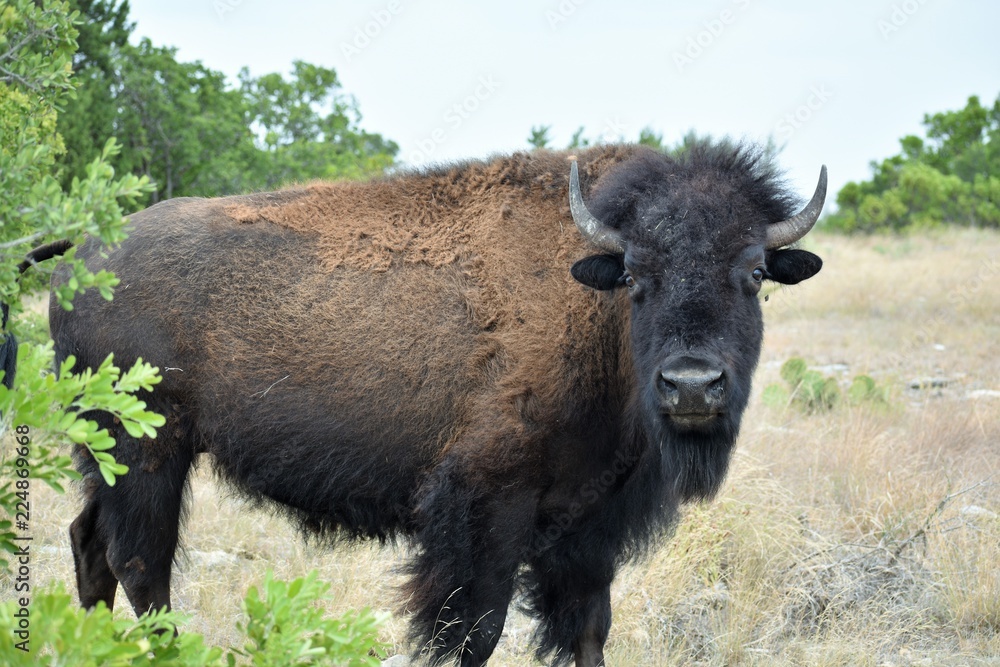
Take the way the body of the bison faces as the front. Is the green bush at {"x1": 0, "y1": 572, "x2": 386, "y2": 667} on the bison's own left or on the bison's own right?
on the bison's own right

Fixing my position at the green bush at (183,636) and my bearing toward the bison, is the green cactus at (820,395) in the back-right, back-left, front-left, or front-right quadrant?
front-right

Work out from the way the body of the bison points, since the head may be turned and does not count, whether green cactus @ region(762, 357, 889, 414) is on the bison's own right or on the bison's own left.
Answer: on the bison's own left

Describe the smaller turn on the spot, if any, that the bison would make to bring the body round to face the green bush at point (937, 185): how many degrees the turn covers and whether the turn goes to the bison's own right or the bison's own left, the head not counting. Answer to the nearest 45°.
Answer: approximately 90° to the bison's own left

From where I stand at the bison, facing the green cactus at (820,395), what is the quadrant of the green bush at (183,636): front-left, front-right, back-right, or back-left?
back-right

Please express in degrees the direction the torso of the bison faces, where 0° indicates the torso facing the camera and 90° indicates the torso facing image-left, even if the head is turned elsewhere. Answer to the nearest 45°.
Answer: approximately 315°
